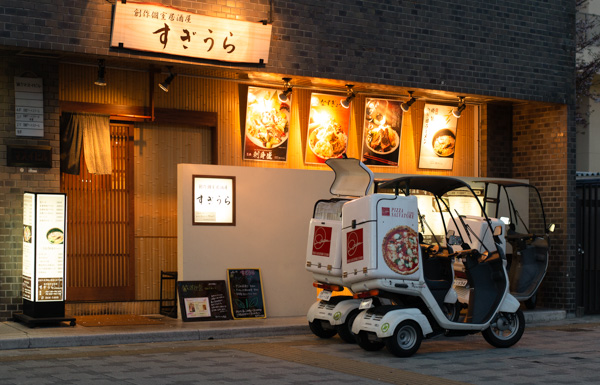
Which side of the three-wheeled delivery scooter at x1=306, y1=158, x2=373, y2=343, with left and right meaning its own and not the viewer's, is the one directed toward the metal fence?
front

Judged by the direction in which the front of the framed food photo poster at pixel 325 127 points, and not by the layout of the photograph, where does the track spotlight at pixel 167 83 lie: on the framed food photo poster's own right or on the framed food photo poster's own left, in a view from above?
on the framed food photo poster's own right

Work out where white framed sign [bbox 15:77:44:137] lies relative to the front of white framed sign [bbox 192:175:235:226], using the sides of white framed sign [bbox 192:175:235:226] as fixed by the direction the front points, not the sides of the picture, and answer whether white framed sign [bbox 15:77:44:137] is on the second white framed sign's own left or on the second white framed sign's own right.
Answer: on the second white framed sign's own right

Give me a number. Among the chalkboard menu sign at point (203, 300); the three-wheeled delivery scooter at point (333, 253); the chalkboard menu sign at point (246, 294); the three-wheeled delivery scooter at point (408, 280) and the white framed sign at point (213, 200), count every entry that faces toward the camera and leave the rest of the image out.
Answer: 3

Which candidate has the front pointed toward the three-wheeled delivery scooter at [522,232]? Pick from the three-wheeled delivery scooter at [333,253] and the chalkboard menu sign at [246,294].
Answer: the three-wheeled delivery scooter at [333,253]

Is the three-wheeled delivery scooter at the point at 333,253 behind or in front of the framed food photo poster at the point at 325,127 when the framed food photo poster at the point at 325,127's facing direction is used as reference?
in front

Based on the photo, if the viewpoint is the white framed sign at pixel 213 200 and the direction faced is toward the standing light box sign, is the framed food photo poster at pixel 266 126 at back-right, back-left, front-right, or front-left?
back-right

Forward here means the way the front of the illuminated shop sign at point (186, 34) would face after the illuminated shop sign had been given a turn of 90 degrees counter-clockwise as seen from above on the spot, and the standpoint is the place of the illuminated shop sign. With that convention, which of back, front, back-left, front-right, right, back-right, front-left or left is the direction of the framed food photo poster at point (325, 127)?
front

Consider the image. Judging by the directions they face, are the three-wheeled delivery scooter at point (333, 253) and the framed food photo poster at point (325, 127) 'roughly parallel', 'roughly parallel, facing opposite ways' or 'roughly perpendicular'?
roughly perpendicular

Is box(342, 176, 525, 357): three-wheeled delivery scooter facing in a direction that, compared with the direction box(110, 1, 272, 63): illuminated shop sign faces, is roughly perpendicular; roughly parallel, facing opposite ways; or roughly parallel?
roughly perpendicular

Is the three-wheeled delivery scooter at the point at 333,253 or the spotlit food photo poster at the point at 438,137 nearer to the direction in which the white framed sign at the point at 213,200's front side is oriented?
the three-wheeled delivery scooter

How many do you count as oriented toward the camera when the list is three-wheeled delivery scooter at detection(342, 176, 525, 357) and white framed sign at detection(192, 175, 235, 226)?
1

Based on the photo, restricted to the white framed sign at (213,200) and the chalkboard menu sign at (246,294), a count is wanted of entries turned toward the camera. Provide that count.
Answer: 2
